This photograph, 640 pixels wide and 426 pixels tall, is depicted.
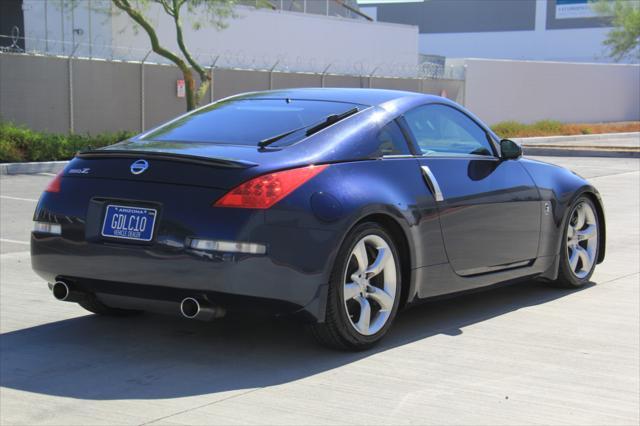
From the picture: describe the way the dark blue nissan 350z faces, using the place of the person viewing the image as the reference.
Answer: facing away from the viewer and to the right of the viewer

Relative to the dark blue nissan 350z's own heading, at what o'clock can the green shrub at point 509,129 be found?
The green shrub is roughly at 11 o'clock from the dark blue nissan 350z.

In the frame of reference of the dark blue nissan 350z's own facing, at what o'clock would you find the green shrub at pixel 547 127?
The green shrub is roughly at 11 o'clock from the dark blue nissan 350z.

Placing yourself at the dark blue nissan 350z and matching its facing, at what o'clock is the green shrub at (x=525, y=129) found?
The green shrub is roughly at 11 o'clock from the dark blue nissan 350z.

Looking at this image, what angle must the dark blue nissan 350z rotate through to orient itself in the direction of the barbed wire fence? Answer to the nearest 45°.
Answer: approximately 45° to its left

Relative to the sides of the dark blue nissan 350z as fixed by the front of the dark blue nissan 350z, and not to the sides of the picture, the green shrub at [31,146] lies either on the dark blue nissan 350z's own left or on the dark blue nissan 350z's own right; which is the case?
on the dark blue nissan 350z's own left
